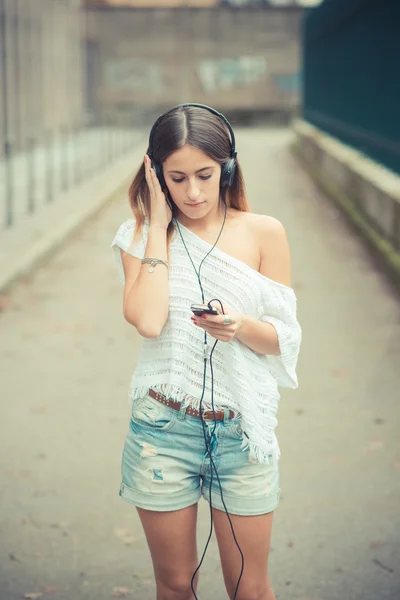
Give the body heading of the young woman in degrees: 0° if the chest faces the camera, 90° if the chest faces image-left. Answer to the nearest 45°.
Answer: approximately 0°

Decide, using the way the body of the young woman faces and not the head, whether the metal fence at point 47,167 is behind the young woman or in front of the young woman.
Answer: behind

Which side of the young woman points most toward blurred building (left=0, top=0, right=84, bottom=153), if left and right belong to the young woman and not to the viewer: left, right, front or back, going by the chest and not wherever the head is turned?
back
